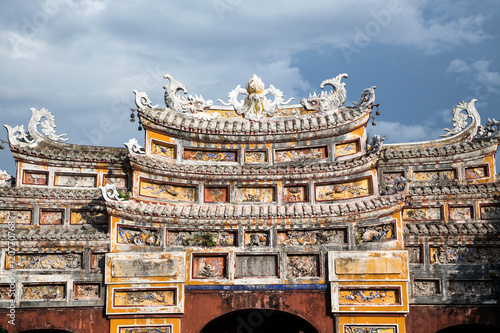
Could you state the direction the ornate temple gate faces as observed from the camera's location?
facing the viewer
